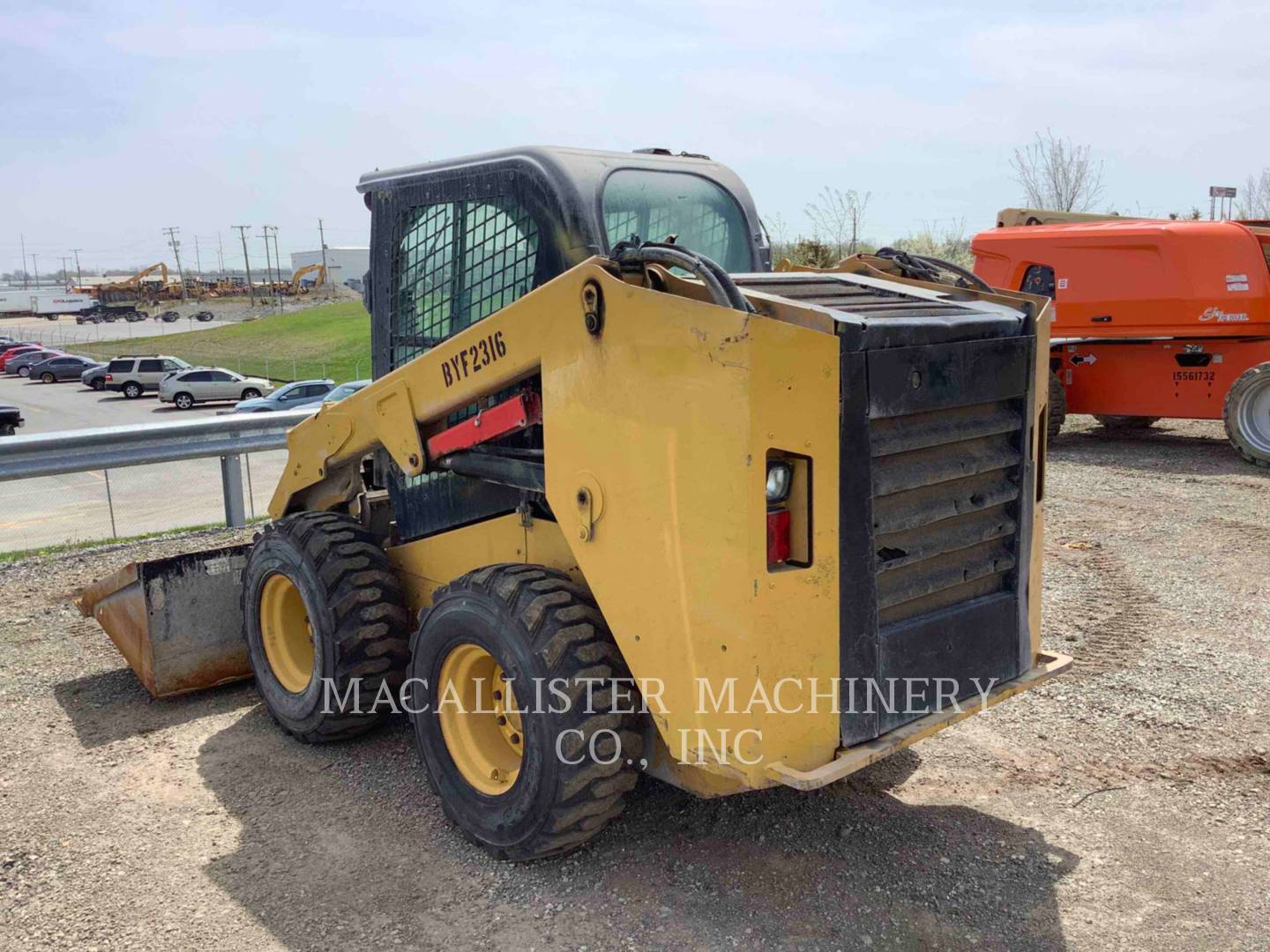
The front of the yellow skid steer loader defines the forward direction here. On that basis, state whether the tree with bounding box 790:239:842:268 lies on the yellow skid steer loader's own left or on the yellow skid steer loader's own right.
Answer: on the yellow skid steer loader's own right

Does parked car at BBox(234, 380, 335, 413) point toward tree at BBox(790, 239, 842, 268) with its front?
no

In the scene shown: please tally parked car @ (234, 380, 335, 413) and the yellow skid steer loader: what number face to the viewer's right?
0

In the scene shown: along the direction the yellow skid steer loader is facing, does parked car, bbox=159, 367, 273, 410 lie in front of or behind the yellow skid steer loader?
in front

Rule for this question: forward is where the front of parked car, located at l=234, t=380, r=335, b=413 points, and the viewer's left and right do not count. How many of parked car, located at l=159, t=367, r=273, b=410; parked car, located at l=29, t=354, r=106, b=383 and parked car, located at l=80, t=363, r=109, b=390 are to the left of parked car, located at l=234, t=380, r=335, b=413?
0

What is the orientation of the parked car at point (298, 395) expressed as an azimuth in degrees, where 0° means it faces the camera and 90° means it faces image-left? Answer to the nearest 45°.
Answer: approximately 45°

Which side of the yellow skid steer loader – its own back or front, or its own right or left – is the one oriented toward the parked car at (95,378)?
front

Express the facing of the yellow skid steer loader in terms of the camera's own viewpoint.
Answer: facing away from the viewer and to the left of the viewer

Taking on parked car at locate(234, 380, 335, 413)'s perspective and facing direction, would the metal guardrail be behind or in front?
in front

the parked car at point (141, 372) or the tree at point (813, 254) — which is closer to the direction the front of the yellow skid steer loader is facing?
the parked car
